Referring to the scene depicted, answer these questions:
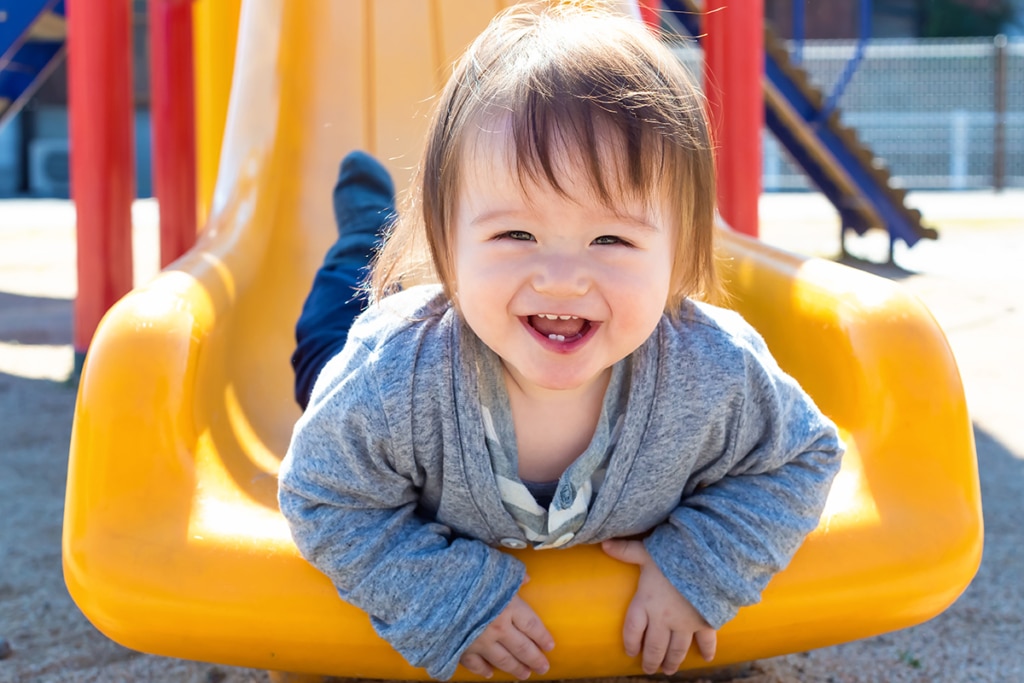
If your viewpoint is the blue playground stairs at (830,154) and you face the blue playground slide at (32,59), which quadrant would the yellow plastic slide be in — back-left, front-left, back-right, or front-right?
front-left

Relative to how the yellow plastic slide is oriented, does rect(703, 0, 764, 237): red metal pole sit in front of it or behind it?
behind

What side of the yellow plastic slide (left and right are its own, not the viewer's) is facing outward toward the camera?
front

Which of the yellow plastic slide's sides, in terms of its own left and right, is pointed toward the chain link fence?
back

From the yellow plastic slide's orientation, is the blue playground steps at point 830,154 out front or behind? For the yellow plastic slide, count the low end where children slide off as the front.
behind
